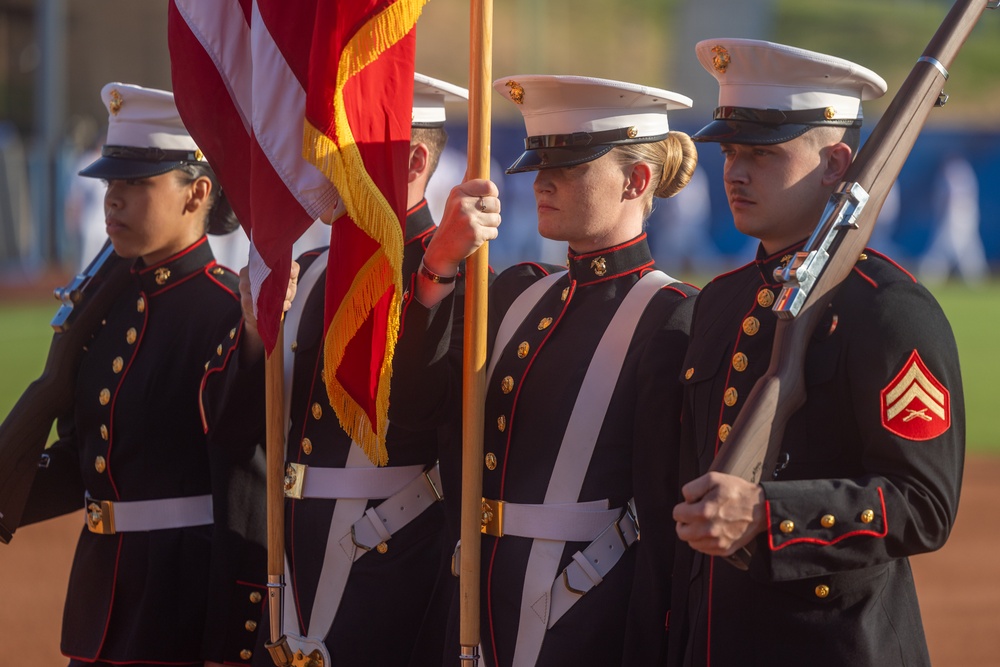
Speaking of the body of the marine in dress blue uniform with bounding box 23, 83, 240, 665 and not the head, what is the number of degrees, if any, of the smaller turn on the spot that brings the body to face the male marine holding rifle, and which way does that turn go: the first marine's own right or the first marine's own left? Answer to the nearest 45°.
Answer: approximately 90° to the first marine's own left

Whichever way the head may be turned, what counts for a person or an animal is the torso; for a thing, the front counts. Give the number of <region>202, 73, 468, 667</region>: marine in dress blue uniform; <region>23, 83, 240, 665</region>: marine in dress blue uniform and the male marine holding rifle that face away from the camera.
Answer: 0

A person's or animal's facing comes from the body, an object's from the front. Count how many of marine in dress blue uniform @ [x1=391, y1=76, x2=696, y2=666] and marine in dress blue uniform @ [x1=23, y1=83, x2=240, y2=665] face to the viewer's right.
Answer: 0

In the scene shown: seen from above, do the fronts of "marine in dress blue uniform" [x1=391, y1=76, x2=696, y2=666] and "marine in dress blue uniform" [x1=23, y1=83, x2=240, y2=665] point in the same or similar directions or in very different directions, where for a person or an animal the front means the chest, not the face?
same or similar directions

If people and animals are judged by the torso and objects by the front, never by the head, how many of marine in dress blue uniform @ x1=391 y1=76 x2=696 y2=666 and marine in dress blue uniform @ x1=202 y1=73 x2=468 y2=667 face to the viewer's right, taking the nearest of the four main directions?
0

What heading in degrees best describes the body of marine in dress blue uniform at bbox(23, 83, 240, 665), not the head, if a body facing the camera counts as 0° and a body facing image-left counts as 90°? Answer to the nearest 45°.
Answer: approximately 45°

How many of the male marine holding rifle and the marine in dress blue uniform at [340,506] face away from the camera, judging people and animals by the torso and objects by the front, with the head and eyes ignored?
0

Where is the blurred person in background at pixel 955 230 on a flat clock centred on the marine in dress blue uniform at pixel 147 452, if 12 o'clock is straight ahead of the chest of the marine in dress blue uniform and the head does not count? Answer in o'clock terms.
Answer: The blurred person in background is roughly at 6 o'clock from the marine in dress blue uniform.

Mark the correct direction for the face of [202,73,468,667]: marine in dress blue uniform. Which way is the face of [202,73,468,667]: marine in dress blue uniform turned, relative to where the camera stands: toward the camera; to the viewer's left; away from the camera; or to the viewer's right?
to the viewer's left

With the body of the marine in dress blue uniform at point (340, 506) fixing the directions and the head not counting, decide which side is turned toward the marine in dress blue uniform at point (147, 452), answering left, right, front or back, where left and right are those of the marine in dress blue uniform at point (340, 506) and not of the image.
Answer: right

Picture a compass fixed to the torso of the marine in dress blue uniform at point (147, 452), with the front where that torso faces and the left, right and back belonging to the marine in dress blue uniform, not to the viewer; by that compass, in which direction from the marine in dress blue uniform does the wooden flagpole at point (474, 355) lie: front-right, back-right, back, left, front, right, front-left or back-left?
left

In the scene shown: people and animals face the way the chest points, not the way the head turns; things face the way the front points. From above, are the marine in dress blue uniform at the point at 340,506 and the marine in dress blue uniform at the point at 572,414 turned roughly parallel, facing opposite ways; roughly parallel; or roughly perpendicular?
roughly parallel

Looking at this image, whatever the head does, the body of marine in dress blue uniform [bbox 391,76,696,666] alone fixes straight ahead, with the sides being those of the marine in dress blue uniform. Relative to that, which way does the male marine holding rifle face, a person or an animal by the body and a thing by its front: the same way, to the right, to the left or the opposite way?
the same way

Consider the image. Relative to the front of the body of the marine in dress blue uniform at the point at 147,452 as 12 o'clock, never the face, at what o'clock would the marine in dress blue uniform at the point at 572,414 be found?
the marine in dress blue uniform at the point at 572,414 is roughly at 9 o'clock from the marine in dress blue uniform at the point at 147,452.

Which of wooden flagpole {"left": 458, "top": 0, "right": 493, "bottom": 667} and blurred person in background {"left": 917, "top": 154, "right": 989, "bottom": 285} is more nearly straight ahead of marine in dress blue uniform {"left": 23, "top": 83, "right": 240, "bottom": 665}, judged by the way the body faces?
the wooden flagpole

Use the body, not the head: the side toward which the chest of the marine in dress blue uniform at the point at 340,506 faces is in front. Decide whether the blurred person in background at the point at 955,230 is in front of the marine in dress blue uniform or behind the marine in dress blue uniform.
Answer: behind

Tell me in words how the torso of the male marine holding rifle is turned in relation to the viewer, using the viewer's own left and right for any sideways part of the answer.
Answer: facing the viewer and to the left of the viewer
